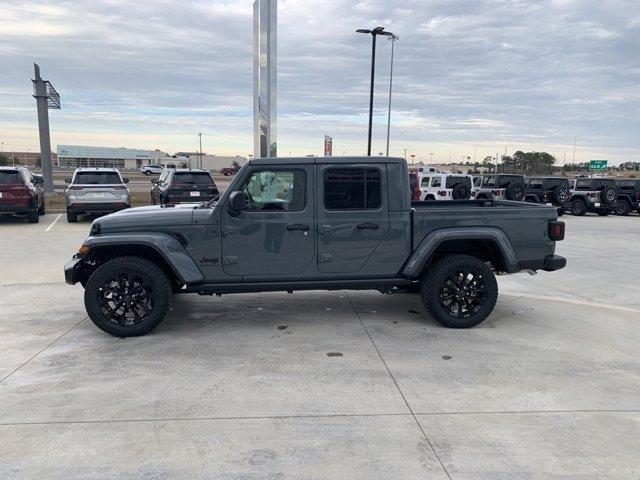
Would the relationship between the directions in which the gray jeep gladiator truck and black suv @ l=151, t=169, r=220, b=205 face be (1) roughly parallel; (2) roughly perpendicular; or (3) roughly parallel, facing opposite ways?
roughly perpendicular

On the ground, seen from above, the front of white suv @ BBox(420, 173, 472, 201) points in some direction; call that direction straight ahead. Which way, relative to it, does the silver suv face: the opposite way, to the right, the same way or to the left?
the same way

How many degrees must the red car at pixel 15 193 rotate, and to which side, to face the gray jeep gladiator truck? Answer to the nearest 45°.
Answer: approximately 180°

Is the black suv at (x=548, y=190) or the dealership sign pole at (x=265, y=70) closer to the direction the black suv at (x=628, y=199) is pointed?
the black suv

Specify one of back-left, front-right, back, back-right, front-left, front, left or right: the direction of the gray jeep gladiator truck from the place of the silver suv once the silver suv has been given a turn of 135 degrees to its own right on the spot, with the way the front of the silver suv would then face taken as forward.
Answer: front-right

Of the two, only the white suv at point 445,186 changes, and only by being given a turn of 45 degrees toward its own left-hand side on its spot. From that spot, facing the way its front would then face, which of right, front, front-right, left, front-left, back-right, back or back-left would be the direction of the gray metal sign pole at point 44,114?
front

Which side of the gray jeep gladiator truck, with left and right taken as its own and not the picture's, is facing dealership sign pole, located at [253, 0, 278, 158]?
right

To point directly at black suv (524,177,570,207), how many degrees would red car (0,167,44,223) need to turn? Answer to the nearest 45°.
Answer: approximately 90° to its right

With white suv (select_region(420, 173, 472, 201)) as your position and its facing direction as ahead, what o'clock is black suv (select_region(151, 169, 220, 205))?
The black suv is roughly at 9 o'clock from the white suv.

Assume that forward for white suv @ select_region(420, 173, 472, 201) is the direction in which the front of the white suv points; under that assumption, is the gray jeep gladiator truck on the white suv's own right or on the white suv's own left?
on the white suv's own left

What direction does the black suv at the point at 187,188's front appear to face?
away from the camera

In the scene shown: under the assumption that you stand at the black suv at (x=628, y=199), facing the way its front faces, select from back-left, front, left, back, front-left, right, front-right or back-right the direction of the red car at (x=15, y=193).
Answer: left

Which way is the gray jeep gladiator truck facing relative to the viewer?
to the viewer's left

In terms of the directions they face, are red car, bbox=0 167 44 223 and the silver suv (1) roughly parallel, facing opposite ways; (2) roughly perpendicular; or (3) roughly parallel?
roughly parallel

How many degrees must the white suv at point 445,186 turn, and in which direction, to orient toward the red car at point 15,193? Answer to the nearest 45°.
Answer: approximately 90° to its left

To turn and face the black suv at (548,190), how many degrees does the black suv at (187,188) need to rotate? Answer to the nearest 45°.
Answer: approximately 90° to its right

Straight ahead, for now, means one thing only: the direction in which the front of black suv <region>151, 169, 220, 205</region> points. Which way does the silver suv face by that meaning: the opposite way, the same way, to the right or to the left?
the same way
